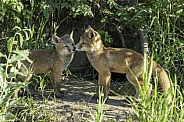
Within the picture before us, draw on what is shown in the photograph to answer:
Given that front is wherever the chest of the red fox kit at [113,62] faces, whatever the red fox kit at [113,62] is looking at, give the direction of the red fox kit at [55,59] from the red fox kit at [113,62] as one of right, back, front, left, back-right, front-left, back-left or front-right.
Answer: front

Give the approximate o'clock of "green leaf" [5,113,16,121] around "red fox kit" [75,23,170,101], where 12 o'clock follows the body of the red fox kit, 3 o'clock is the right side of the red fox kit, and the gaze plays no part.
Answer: The green leaf is roughly at 10 o'clock from the red fox kit.

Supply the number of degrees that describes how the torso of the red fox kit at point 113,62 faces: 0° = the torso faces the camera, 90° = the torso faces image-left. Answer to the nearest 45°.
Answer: approximately 90°

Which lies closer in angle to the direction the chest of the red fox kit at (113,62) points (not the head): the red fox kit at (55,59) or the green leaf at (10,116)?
the red fox kit
